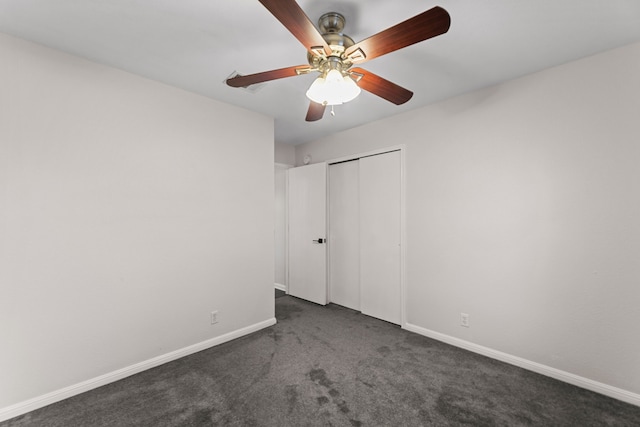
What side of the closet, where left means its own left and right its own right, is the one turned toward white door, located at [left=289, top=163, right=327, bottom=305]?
right

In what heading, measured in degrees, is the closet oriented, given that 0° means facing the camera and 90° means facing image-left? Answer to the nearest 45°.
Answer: approximately 45°

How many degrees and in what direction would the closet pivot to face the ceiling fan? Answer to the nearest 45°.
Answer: approximately 45° to its left
